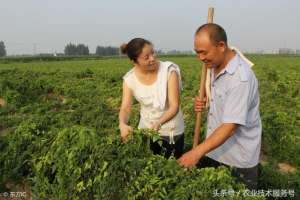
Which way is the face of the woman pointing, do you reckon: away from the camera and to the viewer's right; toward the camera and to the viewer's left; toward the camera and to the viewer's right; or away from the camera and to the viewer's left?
toward the camera and to the viewer's right

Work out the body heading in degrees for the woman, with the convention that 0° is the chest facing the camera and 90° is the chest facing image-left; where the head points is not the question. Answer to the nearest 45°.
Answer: approximately 0°
